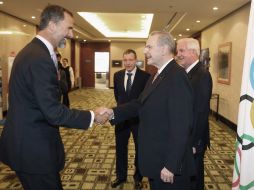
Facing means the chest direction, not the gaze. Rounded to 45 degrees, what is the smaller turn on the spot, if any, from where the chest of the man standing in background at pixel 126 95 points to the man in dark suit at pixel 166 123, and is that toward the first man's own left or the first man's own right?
0° — they already face them

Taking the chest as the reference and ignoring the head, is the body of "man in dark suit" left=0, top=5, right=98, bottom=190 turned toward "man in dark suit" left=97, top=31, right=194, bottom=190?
yes

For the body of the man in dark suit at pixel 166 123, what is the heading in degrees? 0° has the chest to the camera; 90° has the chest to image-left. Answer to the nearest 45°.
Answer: approximately 90°

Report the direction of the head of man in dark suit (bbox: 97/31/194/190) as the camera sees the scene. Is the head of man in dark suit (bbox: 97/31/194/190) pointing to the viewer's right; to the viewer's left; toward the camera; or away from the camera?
to the viewer's left

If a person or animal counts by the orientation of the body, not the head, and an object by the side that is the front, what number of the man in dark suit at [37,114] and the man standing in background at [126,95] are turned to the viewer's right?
1

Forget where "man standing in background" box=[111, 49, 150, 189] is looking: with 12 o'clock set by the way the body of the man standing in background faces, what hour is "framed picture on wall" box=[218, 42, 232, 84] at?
The framed picture on wall is roughly at 7 o'clock from the man standing in background.

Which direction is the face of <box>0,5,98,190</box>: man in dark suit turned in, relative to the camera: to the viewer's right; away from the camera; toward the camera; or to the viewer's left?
to the viewer's right

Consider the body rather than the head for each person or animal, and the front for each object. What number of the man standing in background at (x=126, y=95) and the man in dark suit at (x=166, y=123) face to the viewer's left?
1

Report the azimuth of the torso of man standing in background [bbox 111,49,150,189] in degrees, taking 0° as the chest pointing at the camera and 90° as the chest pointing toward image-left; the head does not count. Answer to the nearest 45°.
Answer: approximately 0°

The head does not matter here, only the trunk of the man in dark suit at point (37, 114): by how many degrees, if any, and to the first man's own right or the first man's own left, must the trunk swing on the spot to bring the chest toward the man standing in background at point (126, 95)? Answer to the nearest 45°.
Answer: approximately 45° to the first man's own left

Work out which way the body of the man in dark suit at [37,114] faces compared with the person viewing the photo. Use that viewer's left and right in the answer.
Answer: facing to the right of the viewer
